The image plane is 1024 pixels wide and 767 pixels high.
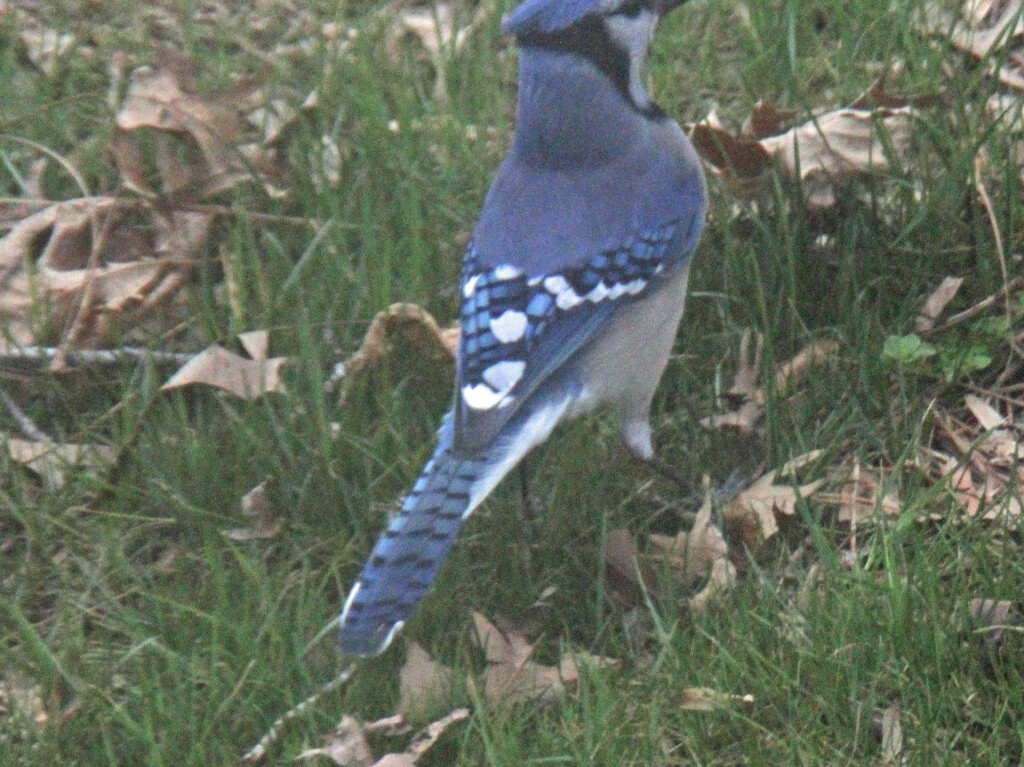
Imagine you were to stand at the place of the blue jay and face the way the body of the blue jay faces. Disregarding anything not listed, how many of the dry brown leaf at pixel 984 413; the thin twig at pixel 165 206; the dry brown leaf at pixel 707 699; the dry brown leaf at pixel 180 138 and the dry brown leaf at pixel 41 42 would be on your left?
3

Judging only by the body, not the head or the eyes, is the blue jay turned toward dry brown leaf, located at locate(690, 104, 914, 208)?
yes

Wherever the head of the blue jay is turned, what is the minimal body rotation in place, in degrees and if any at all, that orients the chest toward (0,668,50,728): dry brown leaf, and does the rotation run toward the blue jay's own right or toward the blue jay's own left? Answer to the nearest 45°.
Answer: approximately 180°

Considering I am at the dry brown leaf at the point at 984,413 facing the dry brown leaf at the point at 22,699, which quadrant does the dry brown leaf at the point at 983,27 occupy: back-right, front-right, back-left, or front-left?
back-right

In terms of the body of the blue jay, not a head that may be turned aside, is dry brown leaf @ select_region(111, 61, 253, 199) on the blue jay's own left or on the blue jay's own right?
on the blue jay's own left

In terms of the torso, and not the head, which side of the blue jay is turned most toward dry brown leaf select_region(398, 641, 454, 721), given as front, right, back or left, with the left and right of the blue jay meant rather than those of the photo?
back

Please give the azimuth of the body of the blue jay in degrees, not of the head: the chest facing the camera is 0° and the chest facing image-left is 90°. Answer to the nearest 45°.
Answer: approximately 225°

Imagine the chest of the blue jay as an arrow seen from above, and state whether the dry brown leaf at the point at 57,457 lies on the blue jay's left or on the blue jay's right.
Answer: on the blue jay's left

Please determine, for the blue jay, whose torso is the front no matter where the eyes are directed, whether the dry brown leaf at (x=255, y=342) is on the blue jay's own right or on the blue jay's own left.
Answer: on the blue jay's own left

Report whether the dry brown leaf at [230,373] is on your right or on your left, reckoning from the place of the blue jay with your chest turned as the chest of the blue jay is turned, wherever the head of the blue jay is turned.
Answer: on your left

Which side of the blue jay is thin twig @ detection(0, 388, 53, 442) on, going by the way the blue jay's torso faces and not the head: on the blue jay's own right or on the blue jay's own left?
on the blue jay's own left

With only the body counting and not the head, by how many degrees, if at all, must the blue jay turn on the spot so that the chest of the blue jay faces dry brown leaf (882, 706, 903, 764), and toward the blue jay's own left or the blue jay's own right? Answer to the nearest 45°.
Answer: approximately 90° to the blue jay's own right

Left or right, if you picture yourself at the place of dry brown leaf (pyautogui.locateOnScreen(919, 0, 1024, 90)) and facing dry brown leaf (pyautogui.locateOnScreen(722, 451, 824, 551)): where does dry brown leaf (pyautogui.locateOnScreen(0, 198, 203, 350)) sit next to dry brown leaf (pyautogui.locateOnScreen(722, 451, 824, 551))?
right

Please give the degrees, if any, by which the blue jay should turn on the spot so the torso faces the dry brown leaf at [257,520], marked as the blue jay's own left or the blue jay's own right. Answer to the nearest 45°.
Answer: approximately 135° to the blue jay's own left
